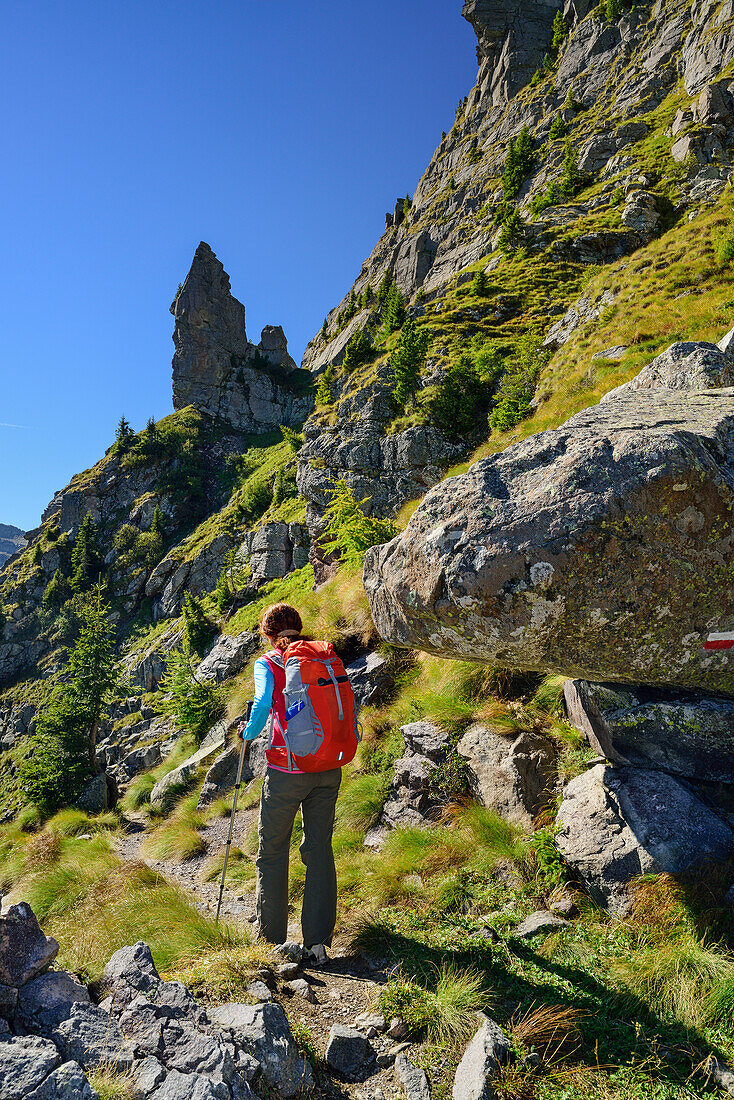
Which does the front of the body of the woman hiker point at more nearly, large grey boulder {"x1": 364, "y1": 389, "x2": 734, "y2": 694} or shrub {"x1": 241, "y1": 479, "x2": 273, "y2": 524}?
the shrub

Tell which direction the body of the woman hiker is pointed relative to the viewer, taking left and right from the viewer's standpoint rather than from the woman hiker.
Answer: facing away from the viewer and to the left of the viewer

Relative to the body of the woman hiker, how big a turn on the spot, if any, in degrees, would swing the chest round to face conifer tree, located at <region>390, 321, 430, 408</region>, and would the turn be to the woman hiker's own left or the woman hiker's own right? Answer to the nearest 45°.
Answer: approximately 45° to the woman hiker's own right

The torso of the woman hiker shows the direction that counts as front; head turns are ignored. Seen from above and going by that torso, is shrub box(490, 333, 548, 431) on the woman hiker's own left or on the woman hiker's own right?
on the woman hiker's own right

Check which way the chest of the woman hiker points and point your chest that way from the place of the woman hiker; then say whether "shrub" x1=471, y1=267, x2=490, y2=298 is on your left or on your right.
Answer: on your right

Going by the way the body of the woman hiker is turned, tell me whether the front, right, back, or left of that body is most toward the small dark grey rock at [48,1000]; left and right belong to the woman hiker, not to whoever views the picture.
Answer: left

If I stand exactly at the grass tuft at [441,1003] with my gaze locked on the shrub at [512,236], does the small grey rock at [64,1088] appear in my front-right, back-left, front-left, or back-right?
back-left
